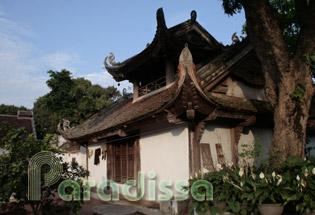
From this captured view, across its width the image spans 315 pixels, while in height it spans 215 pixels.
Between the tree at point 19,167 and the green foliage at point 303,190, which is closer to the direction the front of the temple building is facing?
the tree

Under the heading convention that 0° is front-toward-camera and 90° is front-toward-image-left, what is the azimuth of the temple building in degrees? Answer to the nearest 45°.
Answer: approximately 45°

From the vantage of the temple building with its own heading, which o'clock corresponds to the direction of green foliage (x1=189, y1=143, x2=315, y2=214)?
The green foliage is roughly at 10 o'clock from the temple building.

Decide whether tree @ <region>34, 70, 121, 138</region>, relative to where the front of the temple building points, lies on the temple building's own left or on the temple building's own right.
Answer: on the temple building's own right

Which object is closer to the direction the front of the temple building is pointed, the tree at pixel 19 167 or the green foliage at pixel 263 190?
the tree

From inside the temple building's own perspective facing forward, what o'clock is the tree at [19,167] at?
The tree is roughly at 12 o'clock from the temple building.
